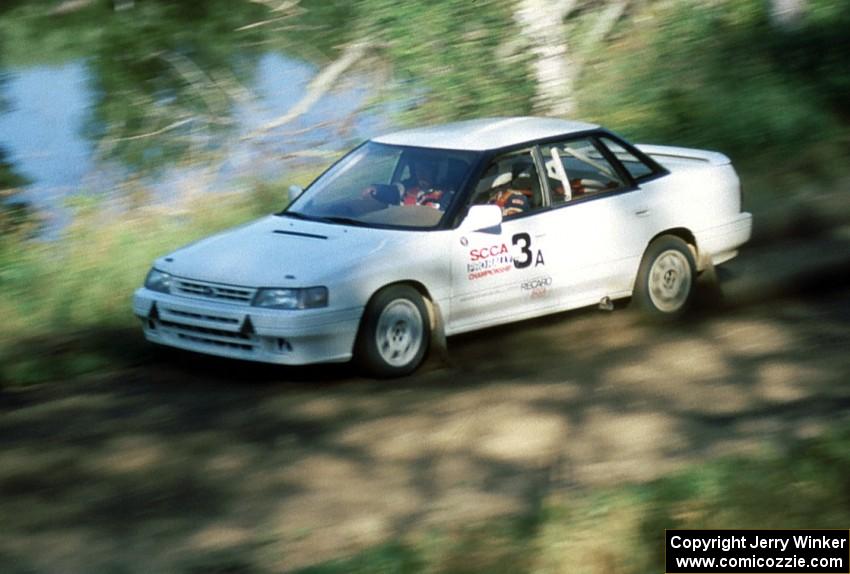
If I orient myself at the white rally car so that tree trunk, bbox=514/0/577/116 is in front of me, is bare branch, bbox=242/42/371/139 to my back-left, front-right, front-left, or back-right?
front-left

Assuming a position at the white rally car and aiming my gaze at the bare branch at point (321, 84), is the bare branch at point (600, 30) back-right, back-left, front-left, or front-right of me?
front-right

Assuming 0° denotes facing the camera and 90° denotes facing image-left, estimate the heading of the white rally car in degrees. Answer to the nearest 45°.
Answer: approximately 45°

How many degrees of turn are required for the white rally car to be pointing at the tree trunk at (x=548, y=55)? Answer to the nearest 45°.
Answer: approximately 135° to its right

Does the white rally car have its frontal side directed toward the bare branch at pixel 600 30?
no

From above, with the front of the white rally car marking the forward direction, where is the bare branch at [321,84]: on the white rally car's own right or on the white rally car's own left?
on the white rally car's own right
